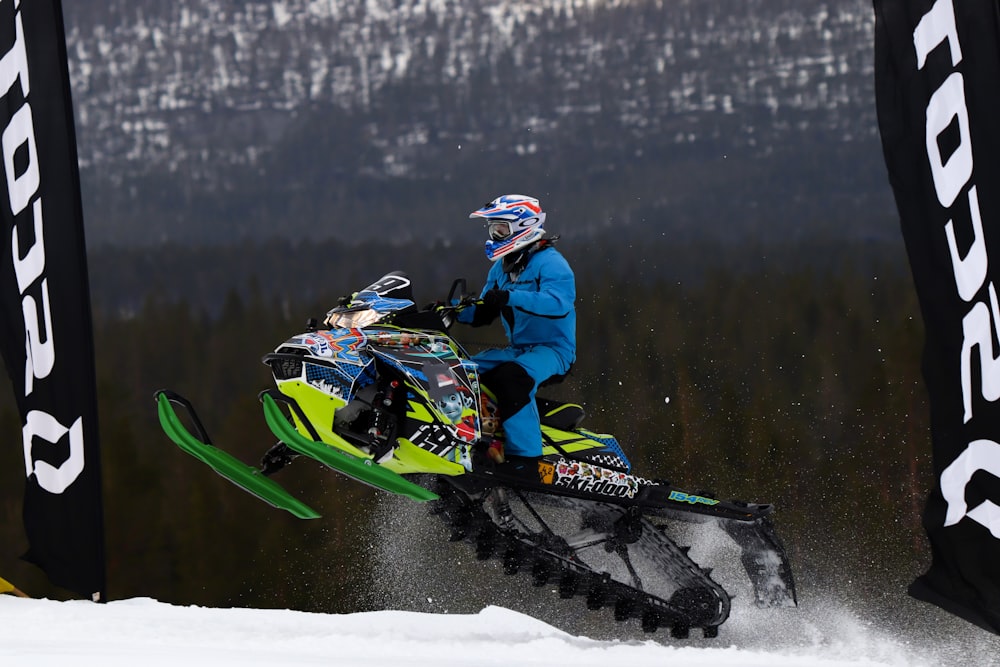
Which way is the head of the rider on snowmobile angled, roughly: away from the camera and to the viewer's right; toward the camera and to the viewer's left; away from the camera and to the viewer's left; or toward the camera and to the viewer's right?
toward the camera and to the viewer's left

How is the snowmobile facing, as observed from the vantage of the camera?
facing the viewer and to the left of the viewer

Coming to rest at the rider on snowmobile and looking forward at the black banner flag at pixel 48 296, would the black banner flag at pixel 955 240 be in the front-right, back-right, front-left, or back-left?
back-left

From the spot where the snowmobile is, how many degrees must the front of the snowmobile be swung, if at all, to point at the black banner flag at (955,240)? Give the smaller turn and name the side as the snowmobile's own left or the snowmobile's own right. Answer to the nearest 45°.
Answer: approximately 135° to the snowmobile's own left

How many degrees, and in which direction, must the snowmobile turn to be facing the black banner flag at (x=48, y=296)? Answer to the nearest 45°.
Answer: approximately 45° to its right
